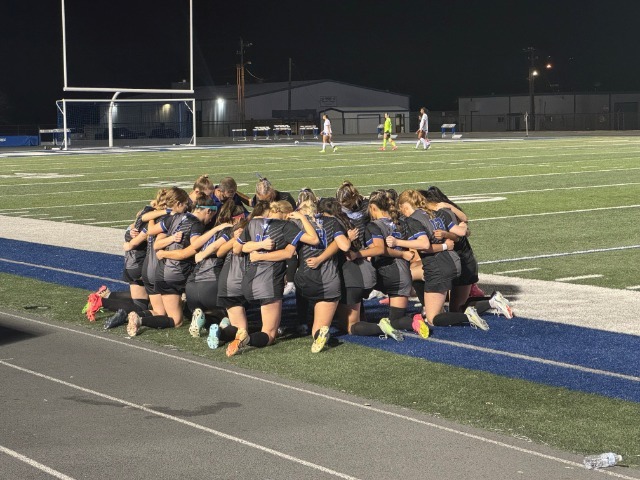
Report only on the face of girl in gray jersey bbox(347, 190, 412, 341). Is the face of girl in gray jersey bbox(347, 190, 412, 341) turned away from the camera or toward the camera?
away from the camera

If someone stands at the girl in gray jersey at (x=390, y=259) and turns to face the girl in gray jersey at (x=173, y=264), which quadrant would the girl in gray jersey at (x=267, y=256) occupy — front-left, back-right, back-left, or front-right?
front-left

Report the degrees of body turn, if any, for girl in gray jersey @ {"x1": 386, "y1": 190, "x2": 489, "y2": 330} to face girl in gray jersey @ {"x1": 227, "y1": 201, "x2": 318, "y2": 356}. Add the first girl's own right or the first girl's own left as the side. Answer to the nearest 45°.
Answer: approximately 90° to the first girl's own left

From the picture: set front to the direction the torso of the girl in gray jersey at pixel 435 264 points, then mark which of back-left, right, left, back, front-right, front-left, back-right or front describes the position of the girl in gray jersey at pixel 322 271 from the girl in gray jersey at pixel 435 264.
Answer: left

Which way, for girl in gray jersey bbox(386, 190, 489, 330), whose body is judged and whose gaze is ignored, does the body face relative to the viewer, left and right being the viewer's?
facing away from the viewer and to the left of the viewer

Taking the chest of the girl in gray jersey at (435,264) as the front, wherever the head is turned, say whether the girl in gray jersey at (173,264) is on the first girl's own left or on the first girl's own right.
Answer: on the first girl's own left

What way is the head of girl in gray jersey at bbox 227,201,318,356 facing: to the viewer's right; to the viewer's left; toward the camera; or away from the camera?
away from the camera

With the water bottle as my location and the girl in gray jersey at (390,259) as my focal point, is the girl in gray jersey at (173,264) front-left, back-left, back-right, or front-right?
front-left

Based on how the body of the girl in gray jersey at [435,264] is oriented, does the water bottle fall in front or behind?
behind
